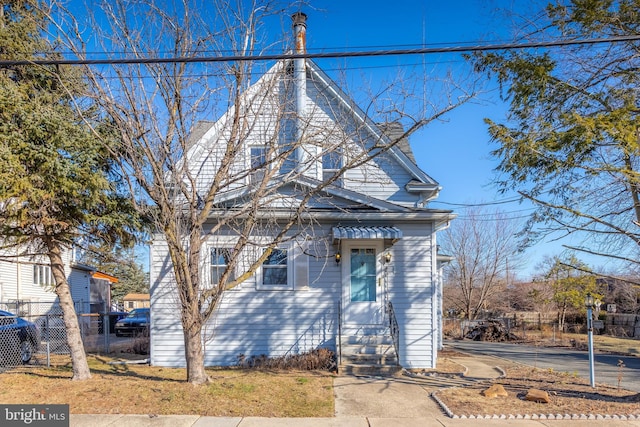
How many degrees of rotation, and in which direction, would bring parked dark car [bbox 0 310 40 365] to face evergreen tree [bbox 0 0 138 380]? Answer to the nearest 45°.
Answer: approximately 45° to its right

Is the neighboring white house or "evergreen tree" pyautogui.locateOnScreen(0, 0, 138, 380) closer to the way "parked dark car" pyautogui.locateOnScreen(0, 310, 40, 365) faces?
the evergreen tree

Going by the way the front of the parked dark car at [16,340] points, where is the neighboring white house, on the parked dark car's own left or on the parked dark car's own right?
on the parked dark car's own left

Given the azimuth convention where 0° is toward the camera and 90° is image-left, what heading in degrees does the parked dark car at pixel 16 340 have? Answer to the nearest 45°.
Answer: approximately 315°
